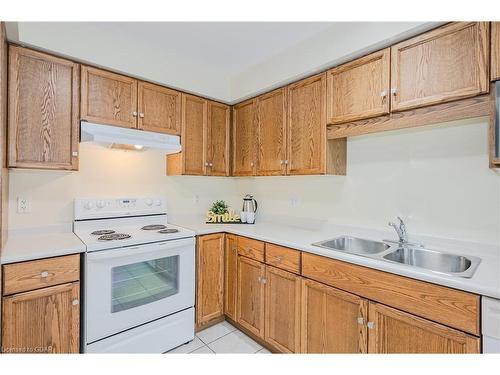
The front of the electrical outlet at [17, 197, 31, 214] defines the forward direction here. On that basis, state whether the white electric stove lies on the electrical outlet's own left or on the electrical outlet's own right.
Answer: on the electrical outlet's own left

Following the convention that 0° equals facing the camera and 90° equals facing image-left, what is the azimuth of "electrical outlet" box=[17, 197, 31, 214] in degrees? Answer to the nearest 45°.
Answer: approximately 0°

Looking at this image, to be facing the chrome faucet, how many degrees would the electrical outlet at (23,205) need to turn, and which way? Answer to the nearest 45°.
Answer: approximately 45° to its left

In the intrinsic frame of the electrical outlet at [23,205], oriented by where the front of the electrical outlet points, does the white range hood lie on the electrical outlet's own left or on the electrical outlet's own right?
on the electrical outlet's own left
